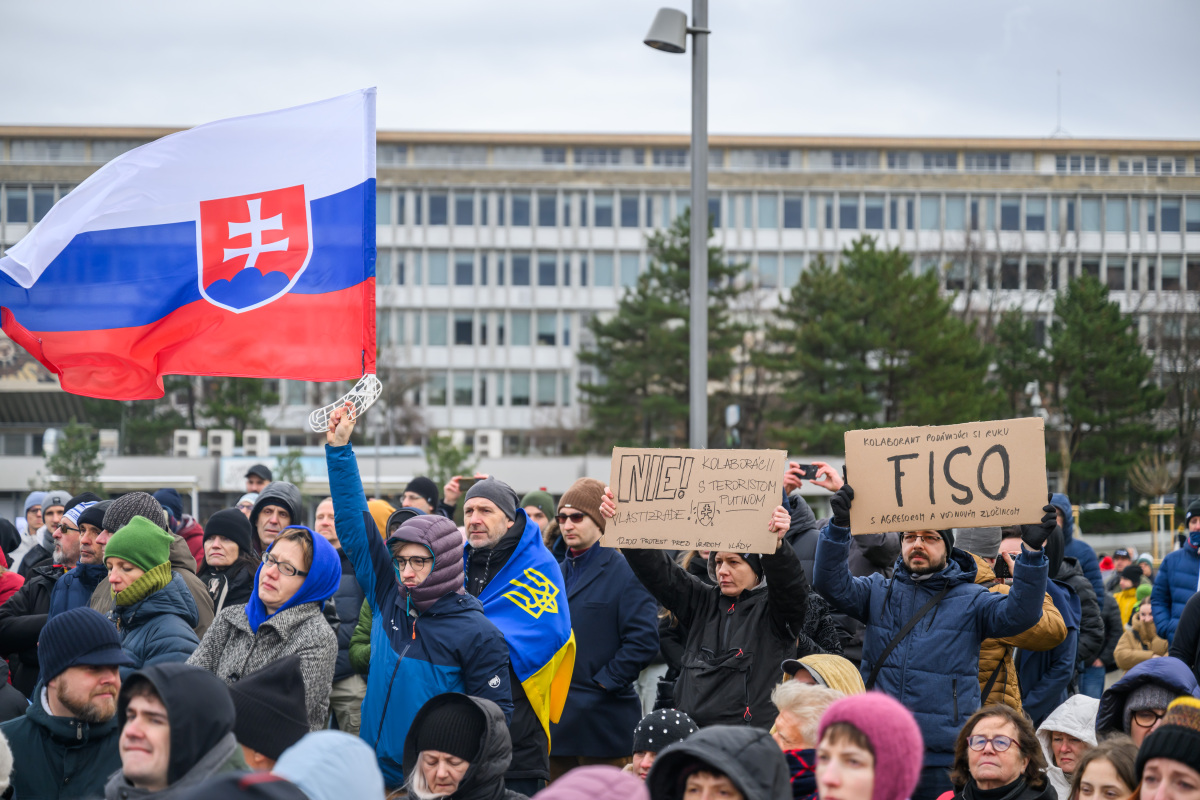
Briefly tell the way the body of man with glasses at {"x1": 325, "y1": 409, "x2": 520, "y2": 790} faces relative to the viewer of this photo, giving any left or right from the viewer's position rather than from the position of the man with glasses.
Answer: facing the viewer and to the left of the viewer

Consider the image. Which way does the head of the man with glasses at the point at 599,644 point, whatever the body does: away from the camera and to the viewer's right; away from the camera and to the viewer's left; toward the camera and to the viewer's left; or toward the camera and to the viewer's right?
toward the camera and to the viewer's left

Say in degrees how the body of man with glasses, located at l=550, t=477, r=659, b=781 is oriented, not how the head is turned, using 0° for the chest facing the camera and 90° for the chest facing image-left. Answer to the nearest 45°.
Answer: approximately 45°

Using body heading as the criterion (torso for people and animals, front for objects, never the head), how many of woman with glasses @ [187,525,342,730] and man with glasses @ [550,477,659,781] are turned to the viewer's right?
0

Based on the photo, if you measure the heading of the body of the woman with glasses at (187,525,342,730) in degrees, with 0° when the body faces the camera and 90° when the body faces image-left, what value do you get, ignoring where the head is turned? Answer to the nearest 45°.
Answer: approximately 45°

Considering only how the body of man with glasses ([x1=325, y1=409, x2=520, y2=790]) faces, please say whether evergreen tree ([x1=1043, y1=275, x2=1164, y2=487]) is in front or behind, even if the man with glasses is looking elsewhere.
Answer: behind

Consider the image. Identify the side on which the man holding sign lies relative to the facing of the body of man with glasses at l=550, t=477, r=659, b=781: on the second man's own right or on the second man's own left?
on the second man's own left

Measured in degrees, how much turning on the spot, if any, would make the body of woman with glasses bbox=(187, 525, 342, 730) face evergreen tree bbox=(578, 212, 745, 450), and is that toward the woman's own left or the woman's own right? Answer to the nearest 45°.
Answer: approximately 135° to the woman's own right

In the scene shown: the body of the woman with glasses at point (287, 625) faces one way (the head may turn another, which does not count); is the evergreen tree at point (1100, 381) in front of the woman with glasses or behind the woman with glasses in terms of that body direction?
behind

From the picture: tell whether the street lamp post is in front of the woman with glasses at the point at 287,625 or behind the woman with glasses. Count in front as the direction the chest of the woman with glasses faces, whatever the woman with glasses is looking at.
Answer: behind

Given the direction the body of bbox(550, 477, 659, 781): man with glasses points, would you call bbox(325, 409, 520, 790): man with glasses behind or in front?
in front

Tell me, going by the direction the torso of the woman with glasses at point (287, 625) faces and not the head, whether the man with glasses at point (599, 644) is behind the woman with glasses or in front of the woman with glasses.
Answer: behind
